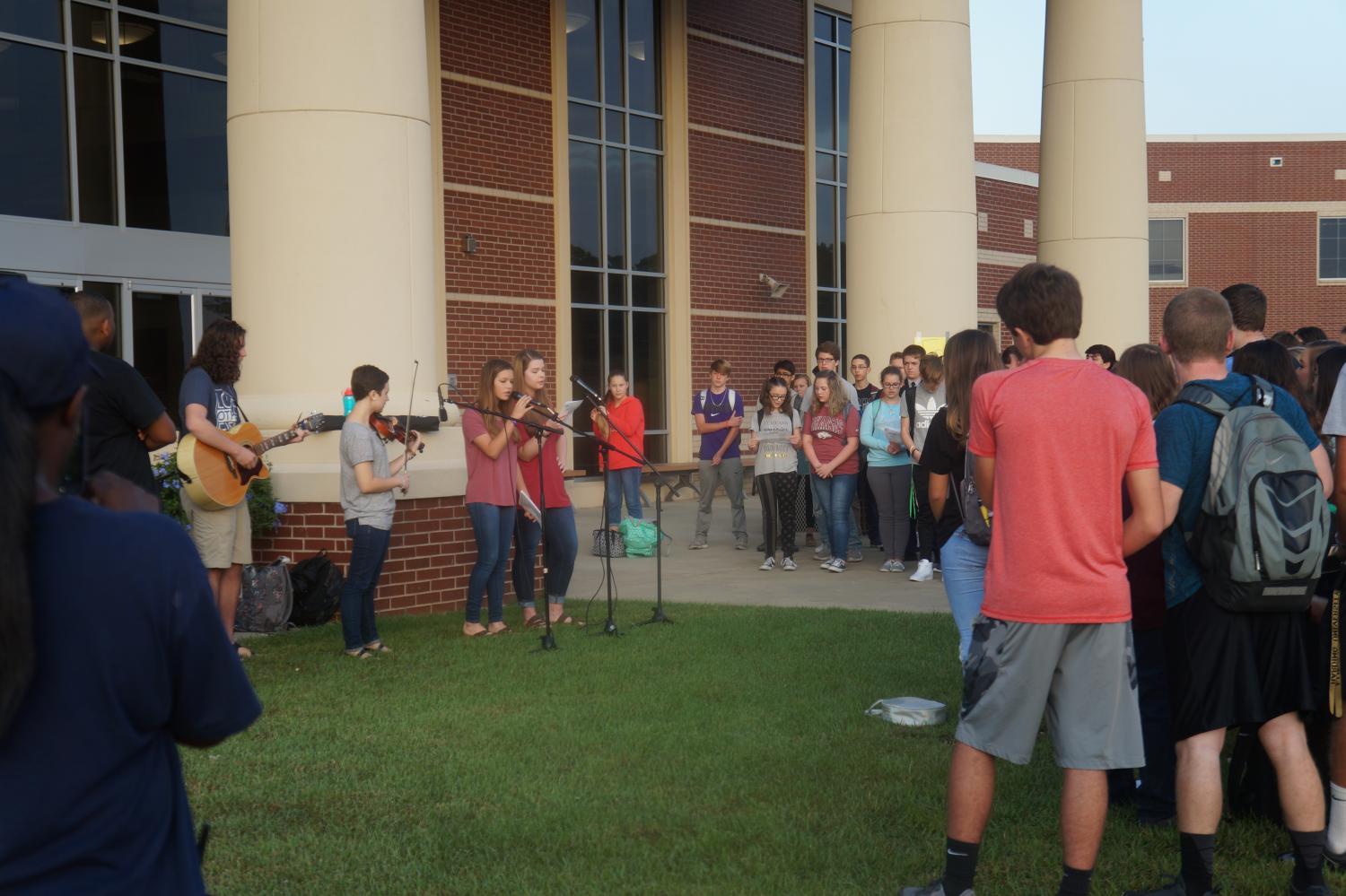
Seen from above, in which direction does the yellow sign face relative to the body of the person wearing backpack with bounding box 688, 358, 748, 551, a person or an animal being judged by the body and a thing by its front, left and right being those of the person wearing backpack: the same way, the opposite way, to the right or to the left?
the same way

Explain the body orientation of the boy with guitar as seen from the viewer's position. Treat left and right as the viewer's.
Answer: facing the viewer and to the right of the viewer

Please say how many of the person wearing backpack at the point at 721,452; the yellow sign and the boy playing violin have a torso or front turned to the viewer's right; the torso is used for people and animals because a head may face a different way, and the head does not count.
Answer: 1

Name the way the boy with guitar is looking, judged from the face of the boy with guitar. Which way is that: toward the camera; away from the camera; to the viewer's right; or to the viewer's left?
to the viewer's right

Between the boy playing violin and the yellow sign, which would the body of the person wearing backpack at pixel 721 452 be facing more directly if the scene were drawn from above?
the boy playing violin

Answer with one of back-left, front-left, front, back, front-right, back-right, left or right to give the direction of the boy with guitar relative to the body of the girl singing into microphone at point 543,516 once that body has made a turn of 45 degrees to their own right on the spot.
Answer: front-right

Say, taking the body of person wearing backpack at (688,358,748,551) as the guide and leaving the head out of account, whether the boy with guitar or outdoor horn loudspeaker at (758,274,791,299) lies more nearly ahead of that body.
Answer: the boy with guitar

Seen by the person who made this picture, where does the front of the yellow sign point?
facing the viewer

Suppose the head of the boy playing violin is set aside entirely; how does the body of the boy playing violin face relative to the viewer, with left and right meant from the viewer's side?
facing to the right of the viewer
